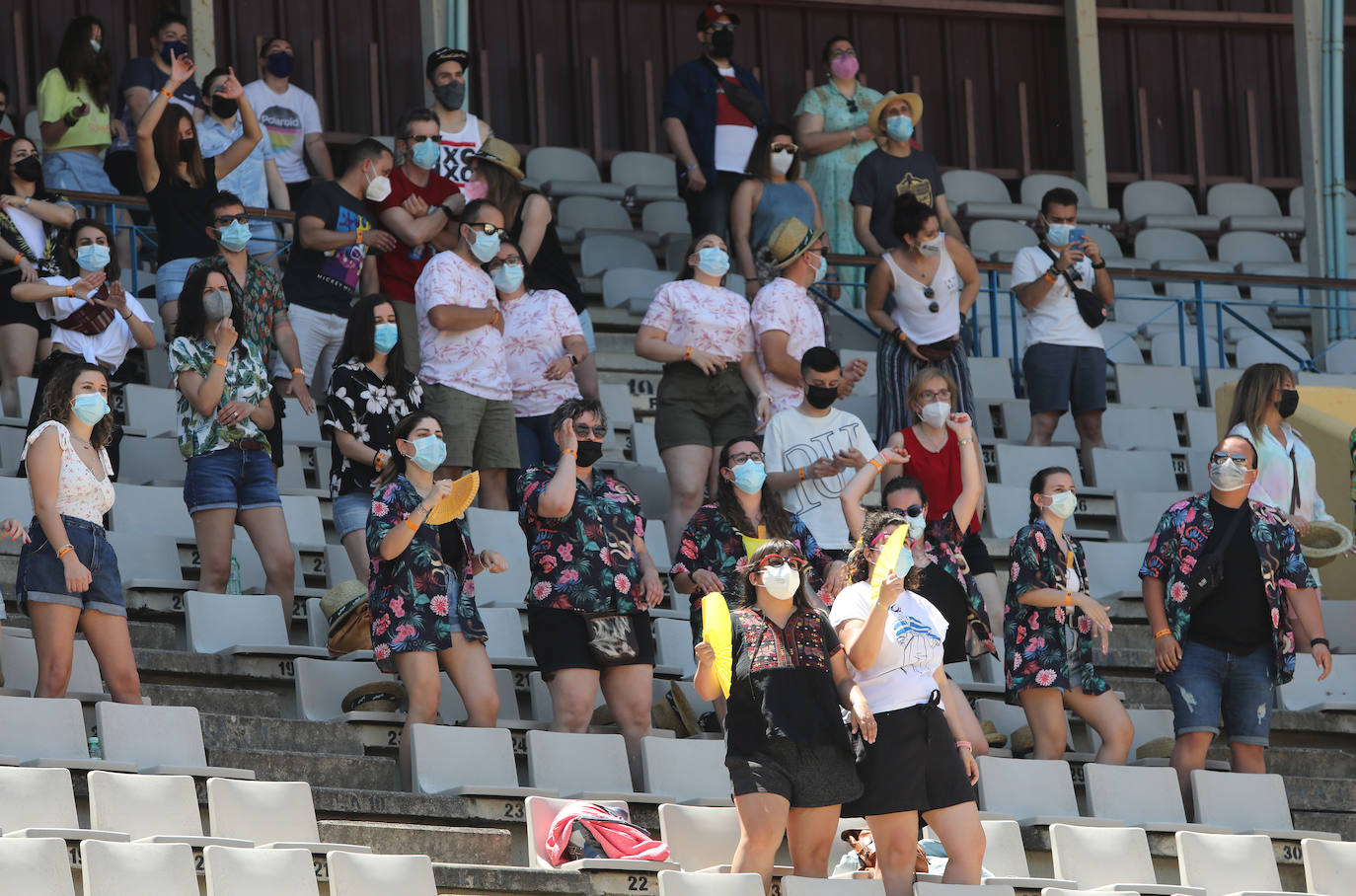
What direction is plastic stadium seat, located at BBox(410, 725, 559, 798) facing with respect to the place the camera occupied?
facing the viewer and to the right of the viewer

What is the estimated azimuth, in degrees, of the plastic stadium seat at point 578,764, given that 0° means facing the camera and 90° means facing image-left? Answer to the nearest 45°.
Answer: approximately 315°

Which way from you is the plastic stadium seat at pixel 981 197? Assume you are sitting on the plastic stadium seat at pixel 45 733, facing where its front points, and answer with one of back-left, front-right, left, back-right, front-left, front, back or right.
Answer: left

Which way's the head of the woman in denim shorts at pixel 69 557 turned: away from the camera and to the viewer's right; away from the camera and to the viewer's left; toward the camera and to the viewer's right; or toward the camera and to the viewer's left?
toward the camera and to the viewer's right

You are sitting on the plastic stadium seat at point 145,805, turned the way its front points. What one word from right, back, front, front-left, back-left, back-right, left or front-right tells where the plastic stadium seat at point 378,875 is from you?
front

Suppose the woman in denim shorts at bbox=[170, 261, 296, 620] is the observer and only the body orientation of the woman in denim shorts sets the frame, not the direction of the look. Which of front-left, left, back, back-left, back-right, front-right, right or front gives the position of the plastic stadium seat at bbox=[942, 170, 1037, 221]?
left

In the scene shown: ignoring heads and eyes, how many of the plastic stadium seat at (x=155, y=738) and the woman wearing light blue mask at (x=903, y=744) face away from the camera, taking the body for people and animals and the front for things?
0

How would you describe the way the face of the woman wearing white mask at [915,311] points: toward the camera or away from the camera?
toward the camera

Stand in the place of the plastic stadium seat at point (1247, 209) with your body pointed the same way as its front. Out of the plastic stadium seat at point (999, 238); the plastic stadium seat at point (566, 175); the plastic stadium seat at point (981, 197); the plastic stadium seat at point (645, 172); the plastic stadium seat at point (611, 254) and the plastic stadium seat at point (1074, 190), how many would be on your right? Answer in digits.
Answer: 6

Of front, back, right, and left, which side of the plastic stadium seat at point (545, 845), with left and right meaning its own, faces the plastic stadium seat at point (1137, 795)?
left

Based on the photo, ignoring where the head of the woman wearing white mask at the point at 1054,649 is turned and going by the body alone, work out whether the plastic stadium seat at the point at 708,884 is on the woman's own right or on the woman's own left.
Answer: on the woman's own right

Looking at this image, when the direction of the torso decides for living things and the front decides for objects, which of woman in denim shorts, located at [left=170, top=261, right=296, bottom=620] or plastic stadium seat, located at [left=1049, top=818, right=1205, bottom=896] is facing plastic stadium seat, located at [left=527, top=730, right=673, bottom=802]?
the woman in denim shorts

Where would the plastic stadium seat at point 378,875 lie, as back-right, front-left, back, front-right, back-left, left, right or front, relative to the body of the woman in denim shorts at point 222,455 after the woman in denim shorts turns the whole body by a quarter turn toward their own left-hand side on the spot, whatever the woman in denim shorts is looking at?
back-right

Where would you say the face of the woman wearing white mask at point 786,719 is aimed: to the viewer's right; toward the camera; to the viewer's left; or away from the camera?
toward the camera

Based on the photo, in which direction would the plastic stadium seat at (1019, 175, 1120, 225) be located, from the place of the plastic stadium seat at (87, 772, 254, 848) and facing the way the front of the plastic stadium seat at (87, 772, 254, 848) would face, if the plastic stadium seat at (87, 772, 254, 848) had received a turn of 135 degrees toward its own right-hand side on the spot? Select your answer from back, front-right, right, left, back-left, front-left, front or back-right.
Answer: back-right

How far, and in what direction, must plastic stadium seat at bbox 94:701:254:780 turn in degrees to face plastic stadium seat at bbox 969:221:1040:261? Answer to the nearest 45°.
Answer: approximately 90° to its left
